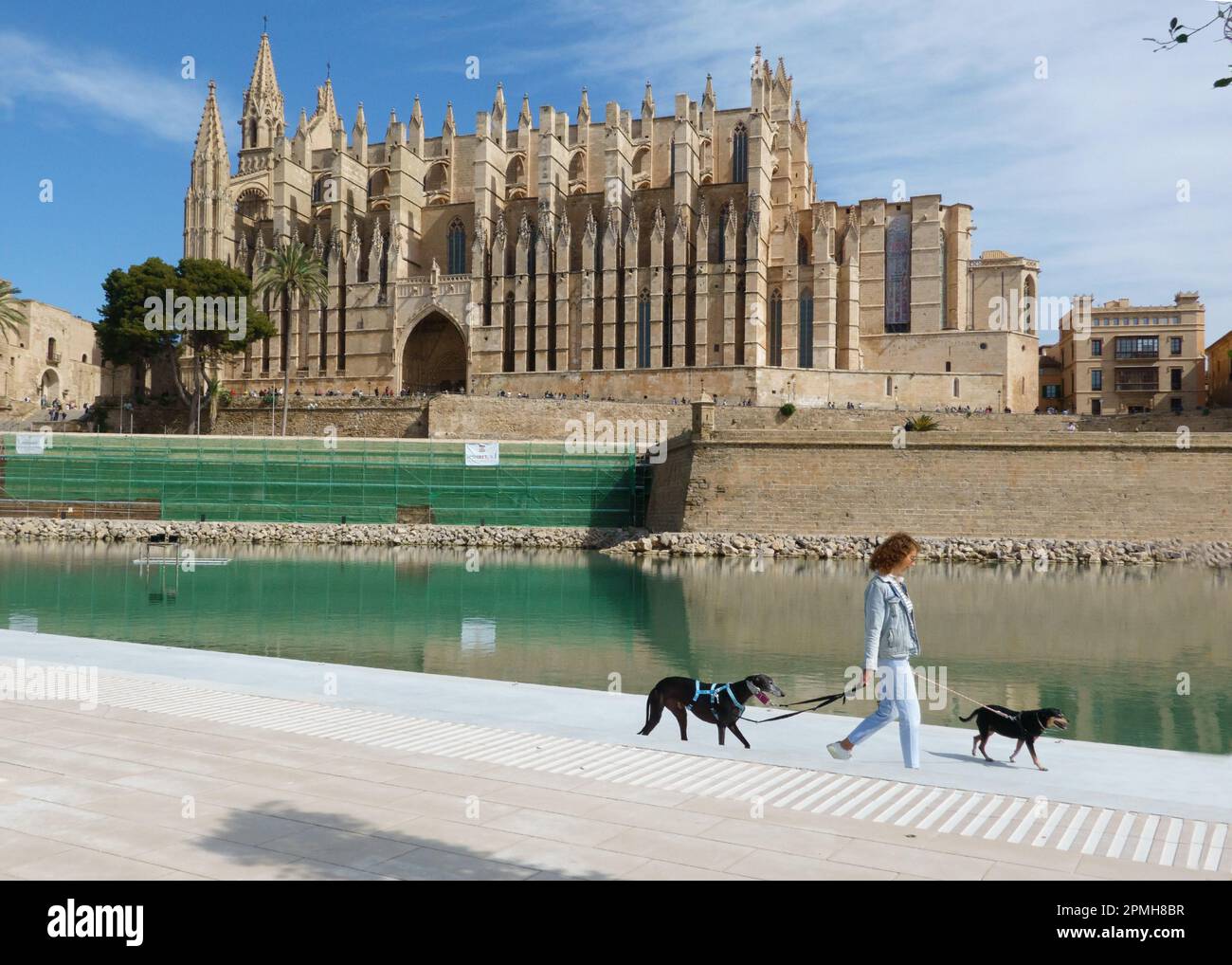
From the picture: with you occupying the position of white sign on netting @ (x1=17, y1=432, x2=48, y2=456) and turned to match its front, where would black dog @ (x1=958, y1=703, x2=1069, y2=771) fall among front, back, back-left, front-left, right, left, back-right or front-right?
front

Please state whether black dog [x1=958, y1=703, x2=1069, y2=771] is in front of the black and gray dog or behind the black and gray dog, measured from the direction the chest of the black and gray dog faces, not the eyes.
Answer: in front

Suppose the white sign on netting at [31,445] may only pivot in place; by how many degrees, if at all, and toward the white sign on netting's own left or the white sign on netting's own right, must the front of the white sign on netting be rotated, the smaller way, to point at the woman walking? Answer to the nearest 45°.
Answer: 0° — it already faces them

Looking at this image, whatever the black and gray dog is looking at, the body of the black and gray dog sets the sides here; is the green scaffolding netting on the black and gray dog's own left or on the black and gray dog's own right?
on the black and gray dog's own left

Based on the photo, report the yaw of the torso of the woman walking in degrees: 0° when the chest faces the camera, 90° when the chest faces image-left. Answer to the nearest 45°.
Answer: approximately 270°

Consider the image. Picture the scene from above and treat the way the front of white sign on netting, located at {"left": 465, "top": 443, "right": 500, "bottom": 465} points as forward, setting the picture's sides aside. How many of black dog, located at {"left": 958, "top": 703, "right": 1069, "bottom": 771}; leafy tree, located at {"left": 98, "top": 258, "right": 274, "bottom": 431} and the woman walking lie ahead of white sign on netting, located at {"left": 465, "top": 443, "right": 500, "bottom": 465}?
2

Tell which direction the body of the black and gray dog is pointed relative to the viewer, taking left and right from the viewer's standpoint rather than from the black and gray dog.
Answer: facing to the right of the viewer

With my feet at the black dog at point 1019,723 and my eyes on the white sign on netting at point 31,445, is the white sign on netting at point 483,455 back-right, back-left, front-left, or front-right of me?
front-right

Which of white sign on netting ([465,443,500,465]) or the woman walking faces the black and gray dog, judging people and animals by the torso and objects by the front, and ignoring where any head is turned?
the white sign on netting

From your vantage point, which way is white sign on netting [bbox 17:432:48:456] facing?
toward the camera

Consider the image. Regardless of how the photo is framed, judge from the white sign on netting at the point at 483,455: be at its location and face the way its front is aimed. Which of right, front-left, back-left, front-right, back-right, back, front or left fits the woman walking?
front

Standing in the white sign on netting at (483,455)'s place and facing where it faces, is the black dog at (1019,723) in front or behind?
in front

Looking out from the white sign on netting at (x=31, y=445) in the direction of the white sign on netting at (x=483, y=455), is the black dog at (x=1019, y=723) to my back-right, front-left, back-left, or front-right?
front-right

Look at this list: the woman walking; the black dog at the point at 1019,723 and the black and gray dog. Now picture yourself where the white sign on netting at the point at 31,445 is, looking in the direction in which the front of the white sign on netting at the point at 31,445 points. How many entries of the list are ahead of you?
3

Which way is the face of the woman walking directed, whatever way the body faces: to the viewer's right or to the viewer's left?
to the viewer's right
